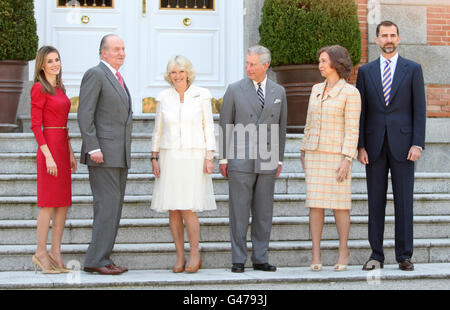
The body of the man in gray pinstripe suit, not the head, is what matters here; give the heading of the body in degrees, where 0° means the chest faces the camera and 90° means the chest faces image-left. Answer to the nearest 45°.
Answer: approximately 0°

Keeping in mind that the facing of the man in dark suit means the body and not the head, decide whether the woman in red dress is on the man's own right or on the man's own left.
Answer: on the man's own right

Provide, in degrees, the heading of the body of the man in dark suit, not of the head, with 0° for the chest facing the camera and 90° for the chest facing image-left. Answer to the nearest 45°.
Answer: approximately 0°

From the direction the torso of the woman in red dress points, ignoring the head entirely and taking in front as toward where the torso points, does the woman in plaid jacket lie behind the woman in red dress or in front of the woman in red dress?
in front

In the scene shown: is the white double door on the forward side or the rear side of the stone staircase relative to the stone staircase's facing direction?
on the rear side

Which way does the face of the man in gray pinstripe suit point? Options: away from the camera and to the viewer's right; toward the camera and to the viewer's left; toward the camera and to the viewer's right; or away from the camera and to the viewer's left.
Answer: toward the camera and to the viewer's left

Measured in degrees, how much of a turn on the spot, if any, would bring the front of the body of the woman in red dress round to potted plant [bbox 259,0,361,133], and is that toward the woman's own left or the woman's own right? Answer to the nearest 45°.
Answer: approximately 90° to the woman's own left

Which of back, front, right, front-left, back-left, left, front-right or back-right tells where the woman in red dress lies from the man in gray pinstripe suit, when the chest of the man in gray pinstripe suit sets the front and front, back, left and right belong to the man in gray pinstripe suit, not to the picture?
right

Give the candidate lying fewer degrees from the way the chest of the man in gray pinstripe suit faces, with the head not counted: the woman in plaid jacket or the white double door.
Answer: the woman in plaid jacket

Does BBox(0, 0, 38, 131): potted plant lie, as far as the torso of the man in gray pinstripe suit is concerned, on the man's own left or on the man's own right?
on the man's own right

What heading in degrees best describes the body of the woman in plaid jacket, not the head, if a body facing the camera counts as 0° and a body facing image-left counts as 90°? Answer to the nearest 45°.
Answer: approximately 45°
